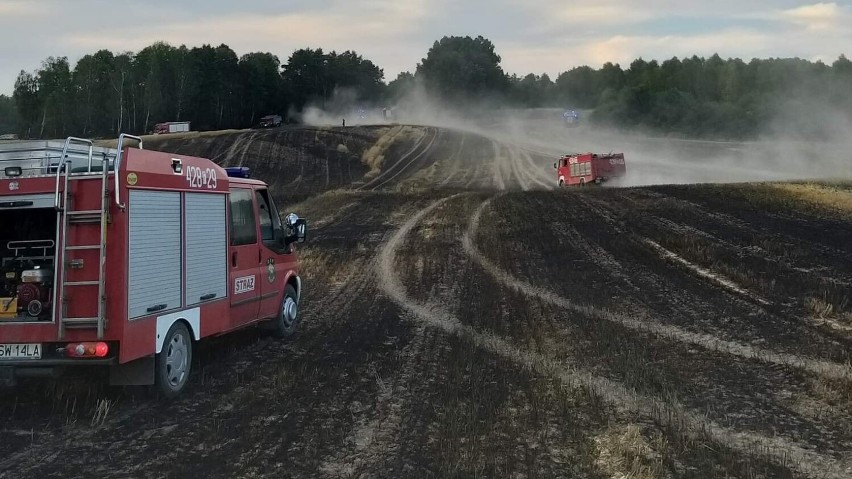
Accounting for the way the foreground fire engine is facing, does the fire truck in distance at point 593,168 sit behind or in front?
in front

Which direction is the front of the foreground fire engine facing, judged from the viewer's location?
facing away from the viewer and to the right of the viewer
